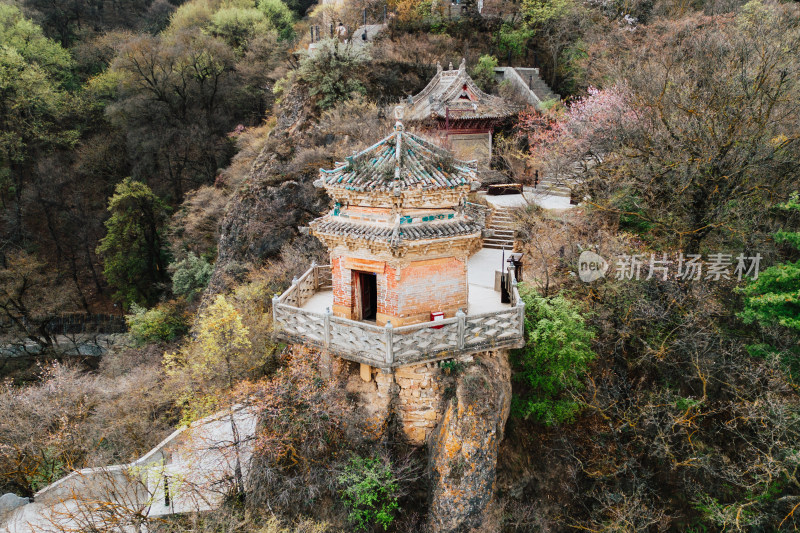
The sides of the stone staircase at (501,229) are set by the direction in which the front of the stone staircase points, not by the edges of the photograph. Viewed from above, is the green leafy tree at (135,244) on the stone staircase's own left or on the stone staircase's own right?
on the stone staircase's own right

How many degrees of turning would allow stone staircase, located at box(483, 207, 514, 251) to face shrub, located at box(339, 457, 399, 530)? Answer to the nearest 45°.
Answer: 0° — it already faces it

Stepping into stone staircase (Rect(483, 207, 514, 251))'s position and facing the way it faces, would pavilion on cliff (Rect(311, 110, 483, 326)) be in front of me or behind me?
in front

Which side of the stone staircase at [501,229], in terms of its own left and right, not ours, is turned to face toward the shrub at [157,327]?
right

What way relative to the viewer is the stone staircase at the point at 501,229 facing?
toward the camera

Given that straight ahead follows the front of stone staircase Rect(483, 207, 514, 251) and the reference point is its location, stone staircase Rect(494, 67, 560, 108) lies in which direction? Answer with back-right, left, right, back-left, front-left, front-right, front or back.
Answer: back

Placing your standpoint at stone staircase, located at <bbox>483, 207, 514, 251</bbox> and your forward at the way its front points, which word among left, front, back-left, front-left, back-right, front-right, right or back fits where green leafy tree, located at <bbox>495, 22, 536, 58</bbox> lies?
back

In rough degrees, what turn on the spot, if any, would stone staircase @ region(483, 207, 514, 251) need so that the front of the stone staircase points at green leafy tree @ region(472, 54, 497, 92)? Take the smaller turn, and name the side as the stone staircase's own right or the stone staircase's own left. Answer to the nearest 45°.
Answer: approximately 180°

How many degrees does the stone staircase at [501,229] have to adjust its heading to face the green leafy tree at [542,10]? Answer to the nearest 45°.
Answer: approximately 180°

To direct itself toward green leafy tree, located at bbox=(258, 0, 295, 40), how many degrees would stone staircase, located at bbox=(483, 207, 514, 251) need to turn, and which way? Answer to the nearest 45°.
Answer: approximately 135° to its right
